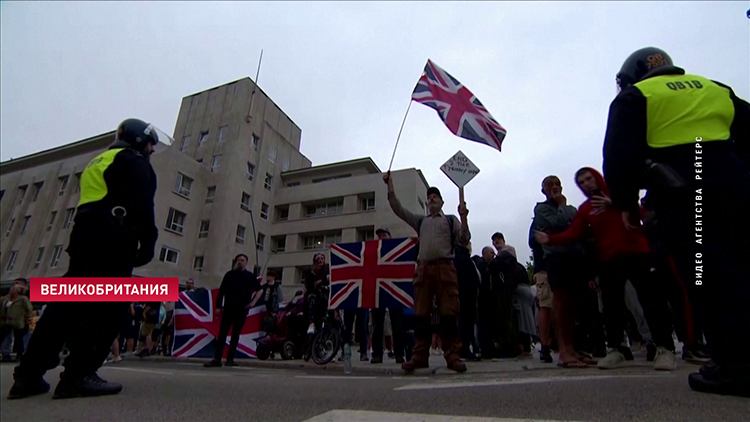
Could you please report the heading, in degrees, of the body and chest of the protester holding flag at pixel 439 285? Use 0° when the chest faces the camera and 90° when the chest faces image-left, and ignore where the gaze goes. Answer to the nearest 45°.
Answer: approximately 0°

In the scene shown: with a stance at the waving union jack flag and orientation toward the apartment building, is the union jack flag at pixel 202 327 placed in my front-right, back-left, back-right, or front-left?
front-left

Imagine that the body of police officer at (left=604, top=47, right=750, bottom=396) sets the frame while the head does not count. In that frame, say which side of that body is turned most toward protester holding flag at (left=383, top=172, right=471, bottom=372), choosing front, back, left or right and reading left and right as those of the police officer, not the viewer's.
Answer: front

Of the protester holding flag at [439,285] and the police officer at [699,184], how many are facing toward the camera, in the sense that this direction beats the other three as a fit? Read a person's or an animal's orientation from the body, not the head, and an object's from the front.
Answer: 1

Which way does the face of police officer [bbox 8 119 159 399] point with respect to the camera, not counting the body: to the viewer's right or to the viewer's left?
to the viewer's right

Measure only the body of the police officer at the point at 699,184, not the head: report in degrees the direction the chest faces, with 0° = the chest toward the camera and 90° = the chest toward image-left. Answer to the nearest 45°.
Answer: approximately 135°

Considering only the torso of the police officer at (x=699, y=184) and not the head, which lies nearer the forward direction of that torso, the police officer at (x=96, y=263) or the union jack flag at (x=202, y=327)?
the union jack flag

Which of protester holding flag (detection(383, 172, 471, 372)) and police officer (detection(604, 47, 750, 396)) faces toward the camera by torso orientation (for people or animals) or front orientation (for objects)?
the protester holding flag

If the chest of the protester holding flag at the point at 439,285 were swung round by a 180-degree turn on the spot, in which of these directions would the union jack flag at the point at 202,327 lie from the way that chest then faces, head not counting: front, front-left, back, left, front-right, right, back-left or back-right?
front-left

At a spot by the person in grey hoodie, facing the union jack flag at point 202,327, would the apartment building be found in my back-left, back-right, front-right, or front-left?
front-right

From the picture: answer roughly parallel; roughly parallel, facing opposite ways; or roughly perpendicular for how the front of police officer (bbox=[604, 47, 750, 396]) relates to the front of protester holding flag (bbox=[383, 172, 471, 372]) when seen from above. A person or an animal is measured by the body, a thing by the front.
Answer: roughly parallel, facing opposite ways

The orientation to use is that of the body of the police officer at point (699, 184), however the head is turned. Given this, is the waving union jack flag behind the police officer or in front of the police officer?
in front
